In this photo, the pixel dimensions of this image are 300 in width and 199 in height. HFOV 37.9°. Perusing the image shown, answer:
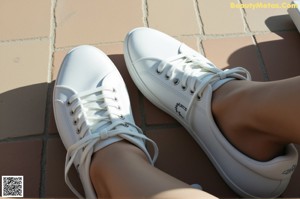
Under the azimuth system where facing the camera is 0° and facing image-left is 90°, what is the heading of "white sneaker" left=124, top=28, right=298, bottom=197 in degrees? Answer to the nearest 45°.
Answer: approximately 135°

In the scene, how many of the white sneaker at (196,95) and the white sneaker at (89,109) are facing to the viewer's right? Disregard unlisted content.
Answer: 0

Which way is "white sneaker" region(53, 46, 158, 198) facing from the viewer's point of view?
away from the camera
